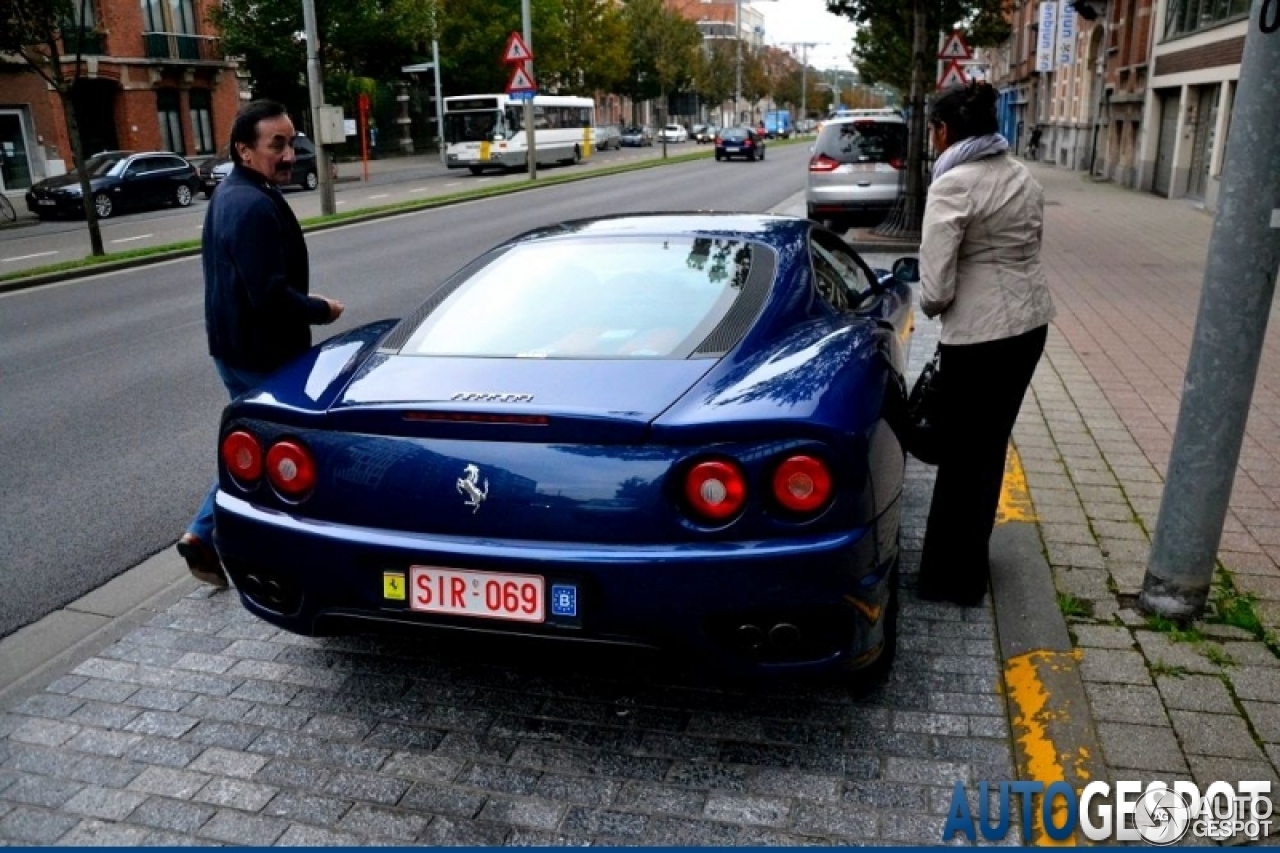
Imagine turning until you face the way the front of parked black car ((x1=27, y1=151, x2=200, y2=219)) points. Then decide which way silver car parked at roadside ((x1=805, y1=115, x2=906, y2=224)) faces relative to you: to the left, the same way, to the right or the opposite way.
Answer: the opposite way

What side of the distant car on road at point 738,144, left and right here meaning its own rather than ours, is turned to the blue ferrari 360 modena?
back

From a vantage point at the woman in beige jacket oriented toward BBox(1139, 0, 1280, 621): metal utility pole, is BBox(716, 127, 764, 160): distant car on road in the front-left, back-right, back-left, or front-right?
back-left

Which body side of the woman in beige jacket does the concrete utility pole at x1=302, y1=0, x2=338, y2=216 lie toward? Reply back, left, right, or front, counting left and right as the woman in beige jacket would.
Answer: front

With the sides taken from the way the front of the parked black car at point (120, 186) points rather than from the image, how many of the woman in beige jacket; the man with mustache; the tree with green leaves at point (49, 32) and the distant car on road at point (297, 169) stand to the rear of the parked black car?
1

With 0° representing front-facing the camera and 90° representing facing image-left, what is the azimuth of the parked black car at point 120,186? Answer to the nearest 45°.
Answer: approximately 45°

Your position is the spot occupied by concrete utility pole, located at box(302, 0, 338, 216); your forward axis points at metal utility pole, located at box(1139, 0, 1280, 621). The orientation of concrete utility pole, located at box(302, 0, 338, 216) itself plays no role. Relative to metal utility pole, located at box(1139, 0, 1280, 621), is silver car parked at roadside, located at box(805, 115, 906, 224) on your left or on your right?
left

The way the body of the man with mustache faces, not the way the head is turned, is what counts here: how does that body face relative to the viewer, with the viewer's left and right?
facing to the right of the viewer

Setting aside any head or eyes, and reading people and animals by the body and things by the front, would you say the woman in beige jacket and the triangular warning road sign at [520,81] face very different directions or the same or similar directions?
very different directions

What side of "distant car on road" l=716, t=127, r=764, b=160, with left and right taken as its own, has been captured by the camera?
back

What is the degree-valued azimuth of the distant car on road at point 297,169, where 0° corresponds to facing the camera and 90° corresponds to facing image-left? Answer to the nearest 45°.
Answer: approximately 45°

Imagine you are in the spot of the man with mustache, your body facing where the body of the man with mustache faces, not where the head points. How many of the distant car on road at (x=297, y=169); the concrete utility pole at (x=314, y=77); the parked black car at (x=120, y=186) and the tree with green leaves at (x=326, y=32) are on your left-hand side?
4

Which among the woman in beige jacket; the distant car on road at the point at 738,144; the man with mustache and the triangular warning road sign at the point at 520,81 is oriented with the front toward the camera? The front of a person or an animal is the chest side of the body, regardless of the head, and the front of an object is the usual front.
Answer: the triangular warning road sign
